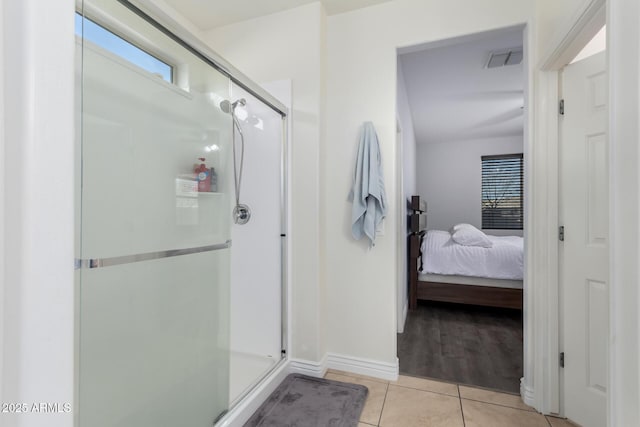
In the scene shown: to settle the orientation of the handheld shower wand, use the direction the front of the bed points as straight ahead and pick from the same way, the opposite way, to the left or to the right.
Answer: to the right

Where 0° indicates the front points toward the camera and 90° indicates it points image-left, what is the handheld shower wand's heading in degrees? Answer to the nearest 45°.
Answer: approximately 45°

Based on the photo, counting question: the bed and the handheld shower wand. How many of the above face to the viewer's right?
1

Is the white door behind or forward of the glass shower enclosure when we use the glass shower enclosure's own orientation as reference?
forward

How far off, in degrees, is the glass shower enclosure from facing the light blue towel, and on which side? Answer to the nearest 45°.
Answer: approximately 45° to its left

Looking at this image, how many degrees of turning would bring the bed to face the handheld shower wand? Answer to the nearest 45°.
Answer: approximately 135° to its right

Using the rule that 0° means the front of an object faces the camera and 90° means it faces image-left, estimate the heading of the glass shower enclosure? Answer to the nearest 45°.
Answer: approximately 315°

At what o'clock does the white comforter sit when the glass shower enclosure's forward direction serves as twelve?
The white comforter is roughly at 10 o'clock from the glass shower enclosure.

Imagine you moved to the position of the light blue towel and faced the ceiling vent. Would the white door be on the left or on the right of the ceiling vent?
right

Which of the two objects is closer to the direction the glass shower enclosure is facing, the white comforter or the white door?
the white door

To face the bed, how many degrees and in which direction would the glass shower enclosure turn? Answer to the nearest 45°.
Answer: approximately 45° to its left

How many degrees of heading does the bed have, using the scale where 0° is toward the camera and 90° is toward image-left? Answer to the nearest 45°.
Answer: approximately 270°

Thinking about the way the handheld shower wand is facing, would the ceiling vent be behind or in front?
behind

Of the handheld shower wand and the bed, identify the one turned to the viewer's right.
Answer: the bed
